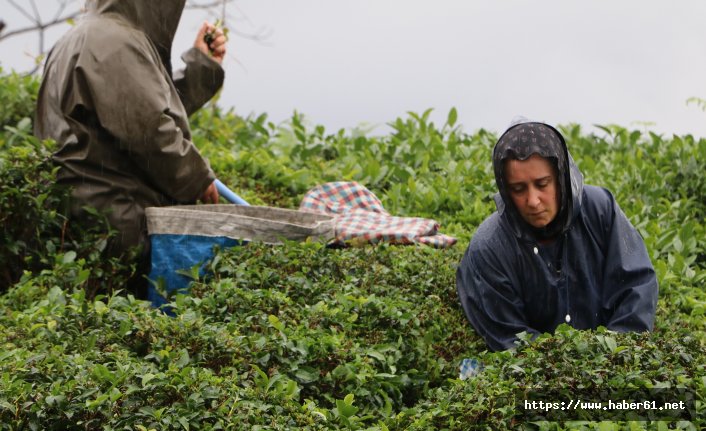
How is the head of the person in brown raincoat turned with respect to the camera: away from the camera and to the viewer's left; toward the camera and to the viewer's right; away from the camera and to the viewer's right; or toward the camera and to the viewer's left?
away from the camera and to the viewer's right

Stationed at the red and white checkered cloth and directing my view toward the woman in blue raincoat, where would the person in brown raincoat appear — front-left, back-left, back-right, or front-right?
back-right

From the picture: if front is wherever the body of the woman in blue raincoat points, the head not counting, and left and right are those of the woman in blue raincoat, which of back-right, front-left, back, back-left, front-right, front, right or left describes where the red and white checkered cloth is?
back-right

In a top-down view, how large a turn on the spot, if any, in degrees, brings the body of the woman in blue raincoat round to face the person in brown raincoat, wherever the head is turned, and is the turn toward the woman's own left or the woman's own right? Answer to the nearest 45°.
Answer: approximately 90° to the woman's own right

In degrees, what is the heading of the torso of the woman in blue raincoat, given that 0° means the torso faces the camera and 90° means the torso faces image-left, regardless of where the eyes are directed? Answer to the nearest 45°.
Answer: approximately 0°
